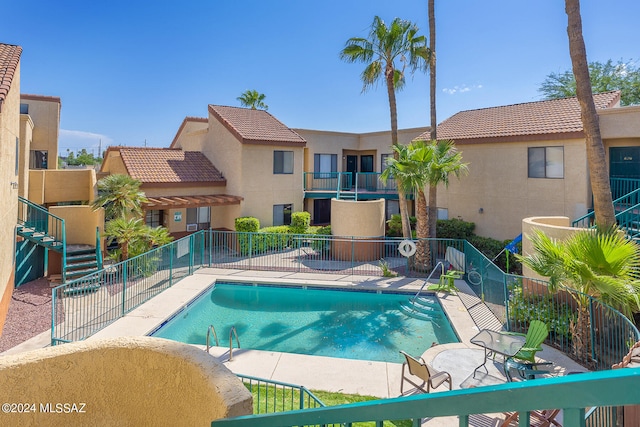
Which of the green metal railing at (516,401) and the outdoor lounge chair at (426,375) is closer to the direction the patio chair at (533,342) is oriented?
the outdoor lounge chair

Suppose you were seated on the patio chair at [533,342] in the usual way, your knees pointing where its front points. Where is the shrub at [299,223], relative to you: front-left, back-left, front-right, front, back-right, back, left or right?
right

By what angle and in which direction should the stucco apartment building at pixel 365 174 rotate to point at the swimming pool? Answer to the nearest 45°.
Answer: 0° — it already faces it

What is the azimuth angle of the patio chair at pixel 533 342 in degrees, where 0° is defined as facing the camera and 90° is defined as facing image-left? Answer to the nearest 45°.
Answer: approximately 45°

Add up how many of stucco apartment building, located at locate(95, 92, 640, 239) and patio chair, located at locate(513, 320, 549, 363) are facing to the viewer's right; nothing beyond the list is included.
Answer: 0

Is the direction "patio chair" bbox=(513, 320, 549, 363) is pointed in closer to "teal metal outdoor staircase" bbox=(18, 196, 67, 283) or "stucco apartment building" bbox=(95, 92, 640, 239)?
the teal metal outdoor staircase

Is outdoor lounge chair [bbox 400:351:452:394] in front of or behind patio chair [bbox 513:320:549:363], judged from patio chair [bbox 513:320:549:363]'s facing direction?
in front

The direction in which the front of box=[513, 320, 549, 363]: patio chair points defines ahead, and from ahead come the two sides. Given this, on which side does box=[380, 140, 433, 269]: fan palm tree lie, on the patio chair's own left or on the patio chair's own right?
on the patio chair's own right

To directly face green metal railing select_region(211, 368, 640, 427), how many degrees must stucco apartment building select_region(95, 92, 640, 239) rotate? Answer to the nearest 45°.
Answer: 0° — it already faces it

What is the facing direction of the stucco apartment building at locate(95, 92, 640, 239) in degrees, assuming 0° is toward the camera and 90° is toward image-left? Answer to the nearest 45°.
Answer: approximately 0°
